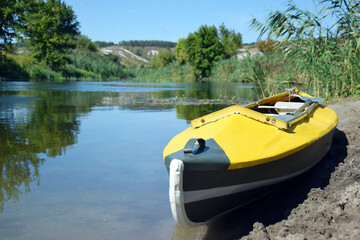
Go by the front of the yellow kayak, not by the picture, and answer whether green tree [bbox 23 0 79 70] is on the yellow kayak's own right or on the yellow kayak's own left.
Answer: on the yellow kayak's own right

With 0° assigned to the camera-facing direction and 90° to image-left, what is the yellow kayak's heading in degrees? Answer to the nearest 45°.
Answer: approximately 45°

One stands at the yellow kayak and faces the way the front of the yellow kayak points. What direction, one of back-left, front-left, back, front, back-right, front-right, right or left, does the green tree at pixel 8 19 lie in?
right
